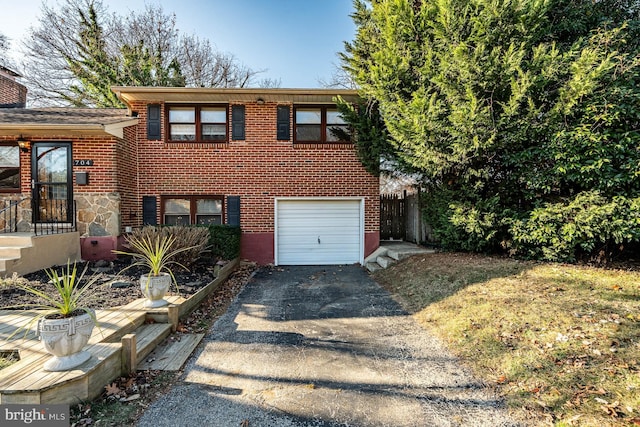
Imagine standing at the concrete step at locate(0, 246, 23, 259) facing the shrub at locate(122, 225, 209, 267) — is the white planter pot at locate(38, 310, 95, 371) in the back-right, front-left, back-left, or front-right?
front-right

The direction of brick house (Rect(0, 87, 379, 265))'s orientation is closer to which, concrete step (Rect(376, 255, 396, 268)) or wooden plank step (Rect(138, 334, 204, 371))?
the wooden plank step

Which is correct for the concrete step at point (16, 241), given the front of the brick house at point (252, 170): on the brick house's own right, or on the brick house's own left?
on the brick house's own right

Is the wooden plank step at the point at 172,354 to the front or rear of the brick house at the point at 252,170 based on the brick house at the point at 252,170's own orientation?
to the front

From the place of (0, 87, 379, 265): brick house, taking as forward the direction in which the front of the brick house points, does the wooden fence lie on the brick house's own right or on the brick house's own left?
on the brick house's own left

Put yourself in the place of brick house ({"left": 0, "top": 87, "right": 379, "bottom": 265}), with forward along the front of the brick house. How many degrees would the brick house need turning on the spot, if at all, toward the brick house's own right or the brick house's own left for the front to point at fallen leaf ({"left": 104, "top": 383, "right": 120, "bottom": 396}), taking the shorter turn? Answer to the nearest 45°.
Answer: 0° — it already faces it

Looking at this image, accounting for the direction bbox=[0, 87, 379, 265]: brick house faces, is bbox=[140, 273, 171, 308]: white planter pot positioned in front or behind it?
in front

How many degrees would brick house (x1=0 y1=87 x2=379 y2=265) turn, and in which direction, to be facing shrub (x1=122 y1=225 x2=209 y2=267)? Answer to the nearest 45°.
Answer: approximately 45° to its right

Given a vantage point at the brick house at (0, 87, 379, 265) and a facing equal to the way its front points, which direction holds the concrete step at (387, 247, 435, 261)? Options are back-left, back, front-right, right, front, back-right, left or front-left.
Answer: front-left

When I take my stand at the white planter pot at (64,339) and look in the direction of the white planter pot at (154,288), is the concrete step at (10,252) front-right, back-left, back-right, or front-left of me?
front-left

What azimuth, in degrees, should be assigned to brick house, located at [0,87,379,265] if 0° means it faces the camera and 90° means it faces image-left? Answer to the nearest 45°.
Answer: approximately 0°

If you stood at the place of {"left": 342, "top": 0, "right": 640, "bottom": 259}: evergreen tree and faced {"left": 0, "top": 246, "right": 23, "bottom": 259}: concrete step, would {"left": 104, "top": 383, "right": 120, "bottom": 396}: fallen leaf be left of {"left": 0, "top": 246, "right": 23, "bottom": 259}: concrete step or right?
left

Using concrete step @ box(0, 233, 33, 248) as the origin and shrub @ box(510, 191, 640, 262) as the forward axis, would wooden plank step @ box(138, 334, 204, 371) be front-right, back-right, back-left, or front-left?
front-right
